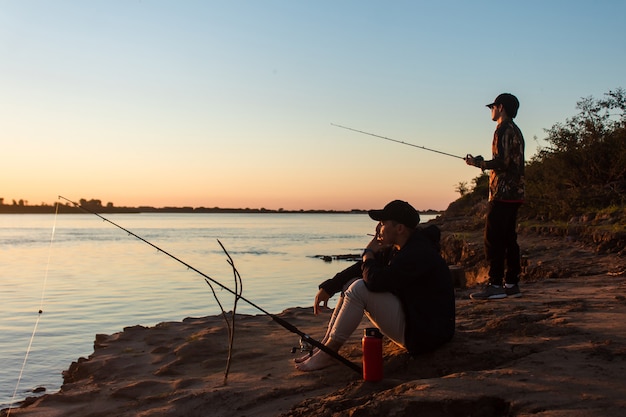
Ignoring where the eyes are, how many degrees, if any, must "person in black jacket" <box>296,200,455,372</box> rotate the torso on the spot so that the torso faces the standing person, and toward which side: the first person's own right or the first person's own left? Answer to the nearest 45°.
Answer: approximately 135° to the first person's own right

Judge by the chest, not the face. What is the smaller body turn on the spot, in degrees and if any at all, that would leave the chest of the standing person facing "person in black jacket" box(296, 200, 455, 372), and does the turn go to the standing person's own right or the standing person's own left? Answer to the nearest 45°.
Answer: approximately 90° to the standing person's own left

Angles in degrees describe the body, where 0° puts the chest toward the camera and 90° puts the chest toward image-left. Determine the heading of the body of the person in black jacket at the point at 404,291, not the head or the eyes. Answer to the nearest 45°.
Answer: approximately 90°

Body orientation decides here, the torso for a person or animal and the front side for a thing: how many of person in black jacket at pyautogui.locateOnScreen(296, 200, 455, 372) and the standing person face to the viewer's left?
2

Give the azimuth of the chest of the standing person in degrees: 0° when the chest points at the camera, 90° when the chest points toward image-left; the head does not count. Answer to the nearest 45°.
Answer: approximately 90°

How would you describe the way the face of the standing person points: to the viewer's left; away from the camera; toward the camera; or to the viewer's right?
to the viewer's left

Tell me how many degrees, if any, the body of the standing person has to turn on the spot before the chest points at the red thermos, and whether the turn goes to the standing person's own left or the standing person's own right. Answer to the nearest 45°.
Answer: approximately 90° to the standing person's own left

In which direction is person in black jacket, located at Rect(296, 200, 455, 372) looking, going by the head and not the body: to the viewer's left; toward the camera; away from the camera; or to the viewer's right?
to the viewer's left
